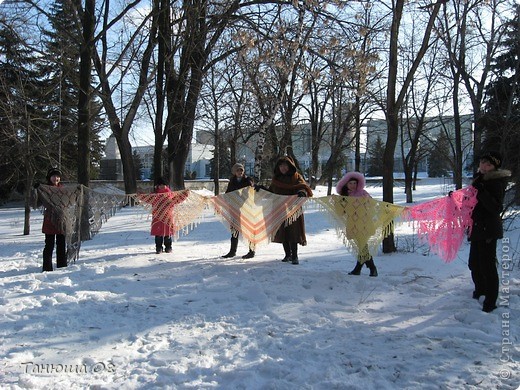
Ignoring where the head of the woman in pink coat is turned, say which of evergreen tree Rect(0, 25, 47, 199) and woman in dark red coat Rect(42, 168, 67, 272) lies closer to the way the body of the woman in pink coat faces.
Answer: the woman in dark red coat

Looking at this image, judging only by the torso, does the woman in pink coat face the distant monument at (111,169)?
no

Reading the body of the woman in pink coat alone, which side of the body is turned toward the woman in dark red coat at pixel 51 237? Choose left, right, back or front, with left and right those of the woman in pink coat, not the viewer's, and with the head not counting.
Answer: right

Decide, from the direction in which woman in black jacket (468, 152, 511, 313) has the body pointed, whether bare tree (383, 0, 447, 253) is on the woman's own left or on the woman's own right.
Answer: on the woman's own right

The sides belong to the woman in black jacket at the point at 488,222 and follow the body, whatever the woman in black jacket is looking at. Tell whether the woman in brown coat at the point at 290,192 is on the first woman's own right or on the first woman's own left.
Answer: on the first woman's own right

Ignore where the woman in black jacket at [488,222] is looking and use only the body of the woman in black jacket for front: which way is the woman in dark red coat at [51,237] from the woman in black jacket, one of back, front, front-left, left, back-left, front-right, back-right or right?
front-right

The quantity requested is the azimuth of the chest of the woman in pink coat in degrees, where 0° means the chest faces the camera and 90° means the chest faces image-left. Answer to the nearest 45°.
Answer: approximately 0°

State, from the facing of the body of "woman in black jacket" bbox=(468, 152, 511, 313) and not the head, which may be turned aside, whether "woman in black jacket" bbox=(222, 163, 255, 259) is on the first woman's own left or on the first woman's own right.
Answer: on the first woman's own right

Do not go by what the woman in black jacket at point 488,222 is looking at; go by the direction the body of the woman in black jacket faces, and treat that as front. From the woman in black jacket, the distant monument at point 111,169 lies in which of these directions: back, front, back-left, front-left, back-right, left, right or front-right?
right

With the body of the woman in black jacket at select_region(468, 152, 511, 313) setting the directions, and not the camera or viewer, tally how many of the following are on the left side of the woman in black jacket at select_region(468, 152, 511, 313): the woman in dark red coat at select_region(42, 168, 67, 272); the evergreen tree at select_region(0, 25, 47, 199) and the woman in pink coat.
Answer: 0

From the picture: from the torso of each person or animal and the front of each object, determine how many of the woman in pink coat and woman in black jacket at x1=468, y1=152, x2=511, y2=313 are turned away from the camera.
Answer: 0
